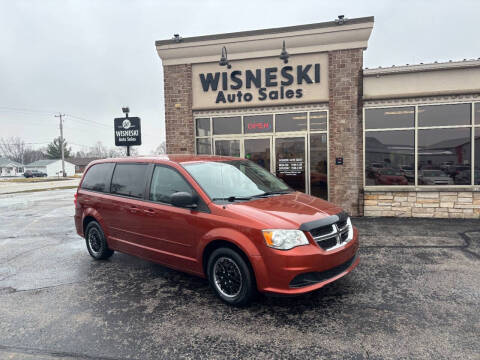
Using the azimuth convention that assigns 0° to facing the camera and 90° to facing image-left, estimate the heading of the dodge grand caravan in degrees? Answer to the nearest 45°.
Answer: approximately 315°

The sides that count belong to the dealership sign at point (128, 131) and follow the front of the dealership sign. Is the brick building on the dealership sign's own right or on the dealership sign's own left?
on the dealership sign's own left

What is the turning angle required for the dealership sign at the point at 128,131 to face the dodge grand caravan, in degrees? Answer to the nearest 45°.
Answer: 0° — it already faces it

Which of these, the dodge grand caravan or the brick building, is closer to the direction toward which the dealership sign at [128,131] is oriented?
the dodge grand caravan

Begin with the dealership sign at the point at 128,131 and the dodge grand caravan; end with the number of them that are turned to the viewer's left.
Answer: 0

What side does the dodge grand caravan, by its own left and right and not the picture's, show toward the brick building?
left

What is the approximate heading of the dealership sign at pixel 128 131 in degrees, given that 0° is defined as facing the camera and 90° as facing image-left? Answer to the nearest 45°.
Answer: approximately 0°

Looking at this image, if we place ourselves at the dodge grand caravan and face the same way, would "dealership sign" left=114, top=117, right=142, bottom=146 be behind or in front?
behind
